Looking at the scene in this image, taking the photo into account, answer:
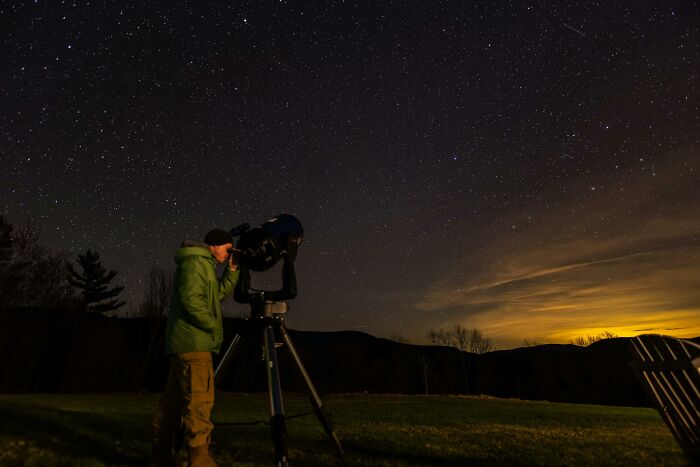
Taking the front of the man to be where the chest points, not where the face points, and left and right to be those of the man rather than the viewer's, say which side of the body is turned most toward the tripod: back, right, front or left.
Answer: front

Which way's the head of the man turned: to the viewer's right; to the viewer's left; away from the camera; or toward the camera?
to the viewer's right

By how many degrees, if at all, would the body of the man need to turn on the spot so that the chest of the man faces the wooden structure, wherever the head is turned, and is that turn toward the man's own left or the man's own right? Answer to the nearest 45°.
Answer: approximately 45° to the man's own right

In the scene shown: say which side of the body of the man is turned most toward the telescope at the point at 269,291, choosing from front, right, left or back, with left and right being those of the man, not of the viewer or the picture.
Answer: front

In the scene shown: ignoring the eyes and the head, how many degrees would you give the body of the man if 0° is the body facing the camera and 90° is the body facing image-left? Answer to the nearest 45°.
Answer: approximately 270°

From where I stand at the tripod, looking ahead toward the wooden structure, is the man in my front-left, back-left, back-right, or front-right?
back-right
